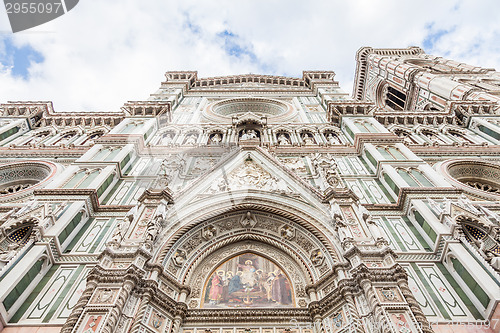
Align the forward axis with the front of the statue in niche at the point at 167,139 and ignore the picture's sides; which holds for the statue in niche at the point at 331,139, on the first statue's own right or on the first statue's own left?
on the first statue's own left

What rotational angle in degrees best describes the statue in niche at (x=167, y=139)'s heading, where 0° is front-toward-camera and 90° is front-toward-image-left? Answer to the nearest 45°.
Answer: approximately 0°

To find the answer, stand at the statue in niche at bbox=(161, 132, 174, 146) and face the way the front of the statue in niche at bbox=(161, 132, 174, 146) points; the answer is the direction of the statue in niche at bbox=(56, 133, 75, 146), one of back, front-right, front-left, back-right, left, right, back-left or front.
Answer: back-right

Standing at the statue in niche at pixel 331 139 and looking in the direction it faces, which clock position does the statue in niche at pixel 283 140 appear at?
the statue in niche at pixel 283 140 is roughly at 2 o'clock from the statue in niche at pixel 331 139.

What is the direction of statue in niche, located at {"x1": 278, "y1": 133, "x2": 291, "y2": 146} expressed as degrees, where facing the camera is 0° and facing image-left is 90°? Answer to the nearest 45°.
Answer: approximately 0°

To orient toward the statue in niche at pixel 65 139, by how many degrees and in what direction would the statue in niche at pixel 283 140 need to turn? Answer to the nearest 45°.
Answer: approximately 90° to its right

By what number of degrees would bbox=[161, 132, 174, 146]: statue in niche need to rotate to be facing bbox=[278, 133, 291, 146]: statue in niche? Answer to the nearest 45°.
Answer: approximately 45° to its left

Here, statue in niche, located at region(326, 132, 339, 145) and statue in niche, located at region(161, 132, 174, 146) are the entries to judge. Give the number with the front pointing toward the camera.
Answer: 2
